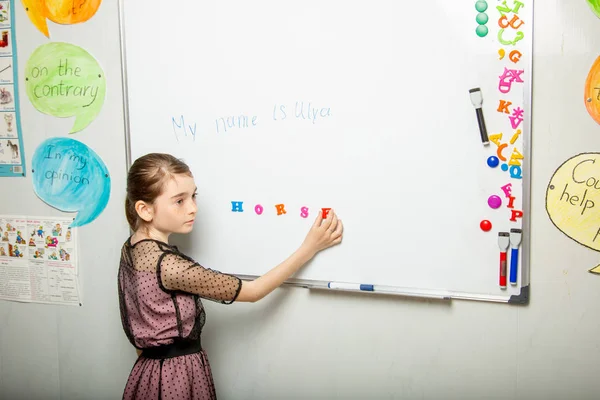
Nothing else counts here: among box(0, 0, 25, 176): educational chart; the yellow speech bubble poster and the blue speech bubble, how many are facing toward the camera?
3

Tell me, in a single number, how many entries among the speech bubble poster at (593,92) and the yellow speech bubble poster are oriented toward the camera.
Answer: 2

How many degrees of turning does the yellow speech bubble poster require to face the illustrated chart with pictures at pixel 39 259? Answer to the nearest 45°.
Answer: approximately 90° to its right

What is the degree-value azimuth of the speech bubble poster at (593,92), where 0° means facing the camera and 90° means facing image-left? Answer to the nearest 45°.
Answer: approximately 0°

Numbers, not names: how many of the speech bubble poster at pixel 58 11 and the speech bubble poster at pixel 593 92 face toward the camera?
2

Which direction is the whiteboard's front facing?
toward the camera

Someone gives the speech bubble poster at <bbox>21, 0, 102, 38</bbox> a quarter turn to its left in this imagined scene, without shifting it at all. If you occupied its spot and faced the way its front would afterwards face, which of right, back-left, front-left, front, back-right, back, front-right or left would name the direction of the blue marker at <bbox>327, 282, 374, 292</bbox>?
front-right

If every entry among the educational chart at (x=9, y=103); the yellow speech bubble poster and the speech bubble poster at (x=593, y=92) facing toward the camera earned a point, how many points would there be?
3

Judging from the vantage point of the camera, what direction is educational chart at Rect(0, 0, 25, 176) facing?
facing the viewer

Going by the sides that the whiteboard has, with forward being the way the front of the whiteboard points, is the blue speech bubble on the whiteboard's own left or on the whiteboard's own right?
on the whiteboard's own right

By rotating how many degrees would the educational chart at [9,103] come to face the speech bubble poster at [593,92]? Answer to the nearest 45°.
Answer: approximately 45° to its left

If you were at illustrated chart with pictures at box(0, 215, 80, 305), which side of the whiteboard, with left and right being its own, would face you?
right

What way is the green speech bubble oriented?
toward the camera

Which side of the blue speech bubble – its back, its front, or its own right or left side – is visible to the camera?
front
